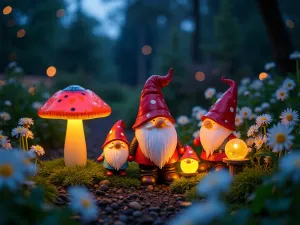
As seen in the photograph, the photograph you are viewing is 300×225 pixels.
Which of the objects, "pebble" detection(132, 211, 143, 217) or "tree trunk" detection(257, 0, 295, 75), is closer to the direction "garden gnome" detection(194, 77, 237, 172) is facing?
the pebble

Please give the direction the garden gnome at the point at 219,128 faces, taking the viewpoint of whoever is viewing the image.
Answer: facing the viewer and to the left of the viewer

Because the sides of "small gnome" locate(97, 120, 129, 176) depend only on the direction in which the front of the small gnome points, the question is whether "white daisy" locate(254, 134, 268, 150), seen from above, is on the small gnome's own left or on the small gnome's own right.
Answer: on the small gnome's own left

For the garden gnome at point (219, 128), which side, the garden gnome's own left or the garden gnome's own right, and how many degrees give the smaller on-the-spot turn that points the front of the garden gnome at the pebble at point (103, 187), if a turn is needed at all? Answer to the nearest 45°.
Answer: approximately 45° to the garden gnome's own right

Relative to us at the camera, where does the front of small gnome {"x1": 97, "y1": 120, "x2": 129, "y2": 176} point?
facing the viewer

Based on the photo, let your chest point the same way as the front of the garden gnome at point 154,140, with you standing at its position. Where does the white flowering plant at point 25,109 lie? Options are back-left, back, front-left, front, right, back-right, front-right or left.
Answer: back-right

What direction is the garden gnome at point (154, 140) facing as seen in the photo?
toward the camera

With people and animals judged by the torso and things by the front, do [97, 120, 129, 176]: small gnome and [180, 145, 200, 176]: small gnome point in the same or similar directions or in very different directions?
same or similar directions

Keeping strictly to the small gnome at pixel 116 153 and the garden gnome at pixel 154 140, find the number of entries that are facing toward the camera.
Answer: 2

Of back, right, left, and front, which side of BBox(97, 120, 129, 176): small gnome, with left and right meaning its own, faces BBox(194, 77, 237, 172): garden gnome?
left
